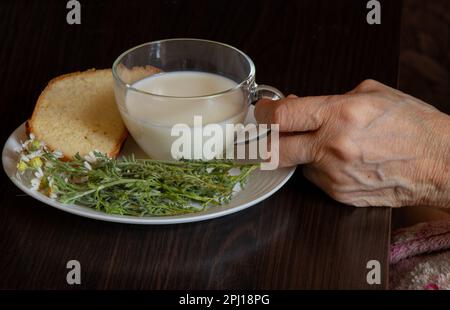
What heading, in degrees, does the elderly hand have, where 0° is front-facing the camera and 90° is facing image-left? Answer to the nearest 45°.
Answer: approximately 90°

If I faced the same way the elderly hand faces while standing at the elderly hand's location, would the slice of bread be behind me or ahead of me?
ahead
